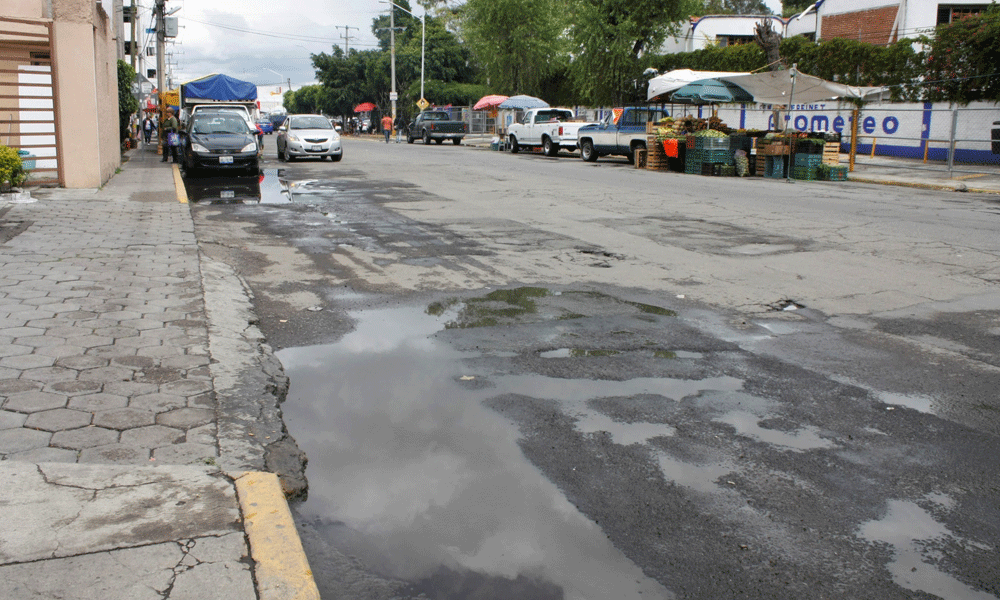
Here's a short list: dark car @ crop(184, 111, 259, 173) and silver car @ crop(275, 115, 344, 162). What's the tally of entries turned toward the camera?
2

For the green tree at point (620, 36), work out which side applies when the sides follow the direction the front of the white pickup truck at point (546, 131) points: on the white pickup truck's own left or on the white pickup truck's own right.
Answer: on the white pickup truck's own right

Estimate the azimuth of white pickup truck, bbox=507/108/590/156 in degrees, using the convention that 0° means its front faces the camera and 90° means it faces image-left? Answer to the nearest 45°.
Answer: approximately 135°

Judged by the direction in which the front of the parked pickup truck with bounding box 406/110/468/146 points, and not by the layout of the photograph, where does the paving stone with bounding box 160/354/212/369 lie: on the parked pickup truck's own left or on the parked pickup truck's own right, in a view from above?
on the parked pickup truck's own left

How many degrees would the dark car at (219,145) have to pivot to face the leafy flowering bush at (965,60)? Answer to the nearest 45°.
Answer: approximately 90° to its left

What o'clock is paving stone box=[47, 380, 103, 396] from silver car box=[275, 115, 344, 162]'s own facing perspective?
The paving stone is roughly at 12 o'clock from the silver car.

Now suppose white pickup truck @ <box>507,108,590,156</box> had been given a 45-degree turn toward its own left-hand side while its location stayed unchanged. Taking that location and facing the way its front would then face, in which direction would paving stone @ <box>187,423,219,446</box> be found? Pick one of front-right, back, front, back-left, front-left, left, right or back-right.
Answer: left

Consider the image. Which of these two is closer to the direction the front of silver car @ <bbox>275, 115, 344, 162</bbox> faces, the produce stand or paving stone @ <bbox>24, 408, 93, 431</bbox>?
the paving stone

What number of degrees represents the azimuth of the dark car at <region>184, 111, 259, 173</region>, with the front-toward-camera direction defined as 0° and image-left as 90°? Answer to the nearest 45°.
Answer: approximately 0°
